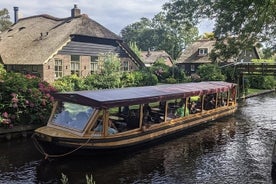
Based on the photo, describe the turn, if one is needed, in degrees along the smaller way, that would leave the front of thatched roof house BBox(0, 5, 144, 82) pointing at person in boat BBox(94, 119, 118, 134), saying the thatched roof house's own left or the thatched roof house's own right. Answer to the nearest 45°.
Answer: approximately 45° to the thatched roof house's own right

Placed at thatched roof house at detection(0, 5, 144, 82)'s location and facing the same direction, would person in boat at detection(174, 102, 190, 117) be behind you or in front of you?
in front

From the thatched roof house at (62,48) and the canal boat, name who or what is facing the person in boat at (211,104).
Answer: the thatched roof house

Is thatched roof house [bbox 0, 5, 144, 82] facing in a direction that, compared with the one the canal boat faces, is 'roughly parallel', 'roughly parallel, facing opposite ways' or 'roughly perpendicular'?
roughly perpendicular

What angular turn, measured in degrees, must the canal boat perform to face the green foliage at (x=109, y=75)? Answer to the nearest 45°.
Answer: approximately 135° to its right

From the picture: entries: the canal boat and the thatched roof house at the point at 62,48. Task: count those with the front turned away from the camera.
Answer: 0

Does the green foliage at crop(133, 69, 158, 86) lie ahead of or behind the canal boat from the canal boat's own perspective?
behind

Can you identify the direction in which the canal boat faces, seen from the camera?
facing the viewer and to the left of the viewer

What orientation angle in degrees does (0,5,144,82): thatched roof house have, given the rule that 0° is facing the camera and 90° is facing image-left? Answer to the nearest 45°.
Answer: approximately 315°
